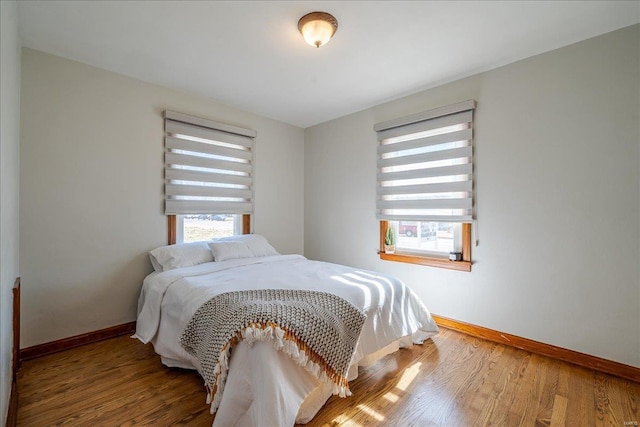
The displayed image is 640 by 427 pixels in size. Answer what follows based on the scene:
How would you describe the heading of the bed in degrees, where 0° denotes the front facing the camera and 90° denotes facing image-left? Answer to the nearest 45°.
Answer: approximately 315°
